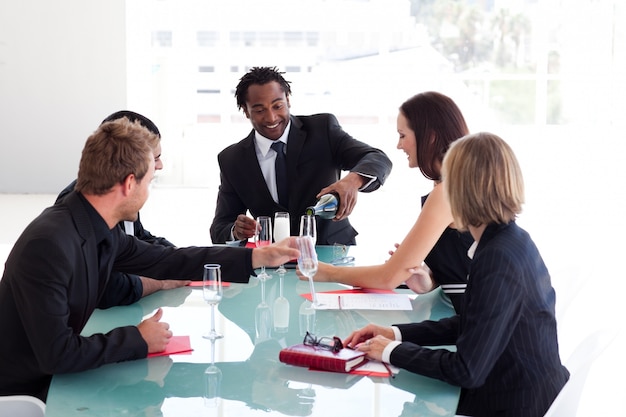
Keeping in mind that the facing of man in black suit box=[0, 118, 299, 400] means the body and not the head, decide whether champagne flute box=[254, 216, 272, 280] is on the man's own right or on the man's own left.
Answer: on the man's own left

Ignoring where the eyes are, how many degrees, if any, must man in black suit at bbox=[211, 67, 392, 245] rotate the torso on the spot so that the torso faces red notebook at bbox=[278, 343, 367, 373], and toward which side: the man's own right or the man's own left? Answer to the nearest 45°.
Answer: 0° — they already face it

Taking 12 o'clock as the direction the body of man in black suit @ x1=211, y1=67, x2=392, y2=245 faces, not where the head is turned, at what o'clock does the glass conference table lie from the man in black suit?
The glass conference table is roughly at 12 o'clock from the man in black suit.

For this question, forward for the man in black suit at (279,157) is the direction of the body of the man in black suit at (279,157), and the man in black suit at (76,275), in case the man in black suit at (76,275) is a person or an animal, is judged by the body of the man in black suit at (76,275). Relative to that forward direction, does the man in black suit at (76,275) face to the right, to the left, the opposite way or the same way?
to the left

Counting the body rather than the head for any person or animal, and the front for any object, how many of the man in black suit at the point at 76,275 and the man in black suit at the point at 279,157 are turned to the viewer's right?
1

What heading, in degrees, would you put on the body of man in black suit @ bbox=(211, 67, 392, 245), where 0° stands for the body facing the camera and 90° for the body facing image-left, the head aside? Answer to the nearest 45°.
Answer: approximately 0°

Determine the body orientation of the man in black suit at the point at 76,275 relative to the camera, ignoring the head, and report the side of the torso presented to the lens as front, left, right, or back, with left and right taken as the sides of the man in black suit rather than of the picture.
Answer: right

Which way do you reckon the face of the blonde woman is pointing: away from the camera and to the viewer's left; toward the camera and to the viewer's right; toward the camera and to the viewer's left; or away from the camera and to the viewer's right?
away from the camera and to the viewer's left

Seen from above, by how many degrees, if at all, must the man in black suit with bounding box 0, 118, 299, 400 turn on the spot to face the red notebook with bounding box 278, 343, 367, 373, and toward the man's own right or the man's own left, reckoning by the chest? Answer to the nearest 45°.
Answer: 0° — they already face it

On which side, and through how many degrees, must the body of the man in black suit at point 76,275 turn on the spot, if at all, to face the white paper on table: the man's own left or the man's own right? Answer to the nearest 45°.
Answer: approximately 45° to the man's own left

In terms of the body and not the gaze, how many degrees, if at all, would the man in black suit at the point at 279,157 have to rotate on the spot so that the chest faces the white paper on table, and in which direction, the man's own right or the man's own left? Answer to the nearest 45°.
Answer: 0° — they already face it
